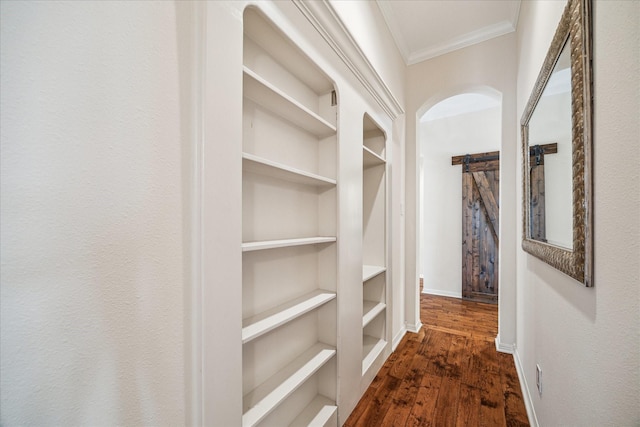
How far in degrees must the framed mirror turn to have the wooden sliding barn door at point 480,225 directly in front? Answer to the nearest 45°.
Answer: approximately 90° to its right

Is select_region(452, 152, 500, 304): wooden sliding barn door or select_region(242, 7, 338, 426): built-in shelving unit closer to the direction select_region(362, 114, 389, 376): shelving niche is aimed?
the wooden sliding barn door

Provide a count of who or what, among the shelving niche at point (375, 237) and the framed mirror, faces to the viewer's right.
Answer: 1

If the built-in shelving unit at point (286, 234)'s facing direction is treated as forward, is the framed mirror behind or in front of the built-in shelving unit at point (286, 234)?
in front

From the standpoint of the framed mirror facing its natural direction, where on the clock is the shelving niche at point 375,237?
The shelving niche is roughly at 1 o'clock from the framed mirror.

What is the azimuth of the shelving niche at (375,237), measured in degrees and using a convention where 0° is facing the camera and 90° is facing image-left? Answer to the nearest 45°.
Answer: approximately 270°

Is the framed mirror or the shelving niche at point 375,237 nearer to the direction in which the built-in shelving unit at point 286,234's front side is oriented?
the framed mirror

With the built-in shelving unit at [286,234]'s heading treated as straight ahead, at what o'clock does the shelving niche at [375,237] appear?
The shelving niche is roughly at 9 o'clock from the built-in shelving unit.

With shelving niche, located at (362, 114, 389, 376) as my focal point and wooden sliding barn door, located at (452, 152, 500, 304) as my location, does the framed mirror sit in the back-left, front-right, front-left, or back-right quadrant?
front-left

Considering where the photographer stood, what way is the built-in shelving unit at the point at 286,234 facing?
facing the viewer and to the right of the viewer

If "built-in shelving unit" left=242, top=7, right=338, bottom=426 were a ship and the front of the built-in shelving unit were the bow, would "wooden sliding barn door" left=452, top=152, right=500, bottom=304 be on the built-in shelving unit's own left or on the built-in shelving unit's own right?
on the built-in shelving unit's own left

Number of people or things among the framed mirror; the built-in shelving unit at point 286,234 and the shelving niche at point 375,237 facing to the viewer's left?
1

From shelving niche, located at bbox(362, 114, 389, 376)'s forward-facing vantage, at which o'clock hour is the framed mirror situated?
The framed mirror is roughly at 2 o'clock from the shelving niche.

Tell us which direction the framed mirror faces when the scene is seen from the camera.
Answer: facing to the left of the viewer

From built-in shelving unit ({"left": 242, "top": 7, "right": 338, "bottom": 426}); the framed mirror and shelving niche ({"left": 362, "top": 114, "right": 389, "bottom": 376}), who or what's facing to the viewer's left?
the framed mirror
